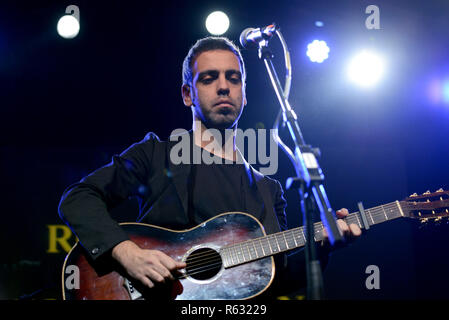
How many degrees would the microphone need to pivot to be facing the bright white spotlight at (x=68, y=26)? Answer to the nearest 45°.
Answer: approximately 45° to its right

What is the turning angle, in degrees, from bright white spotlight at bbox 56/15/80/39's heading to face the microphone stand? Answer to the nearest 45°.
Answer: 0° — it already faces it

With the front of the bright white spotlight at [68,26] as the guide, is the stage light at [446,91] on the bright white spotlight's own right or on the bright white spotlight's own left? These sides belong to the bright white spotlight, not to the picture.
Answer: on the bright white spotlight's own left

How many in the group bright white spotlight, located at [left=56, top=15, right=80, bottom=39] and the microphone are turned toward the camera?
1

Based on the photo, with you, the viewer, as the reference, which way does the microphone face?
facing to the left of the viewer
